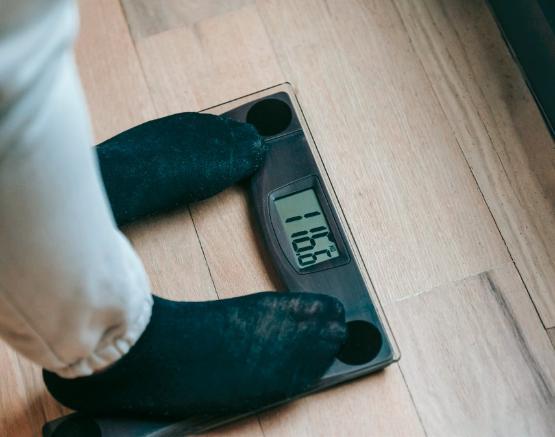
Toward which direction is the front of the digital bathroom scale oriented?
to the viewer's right
